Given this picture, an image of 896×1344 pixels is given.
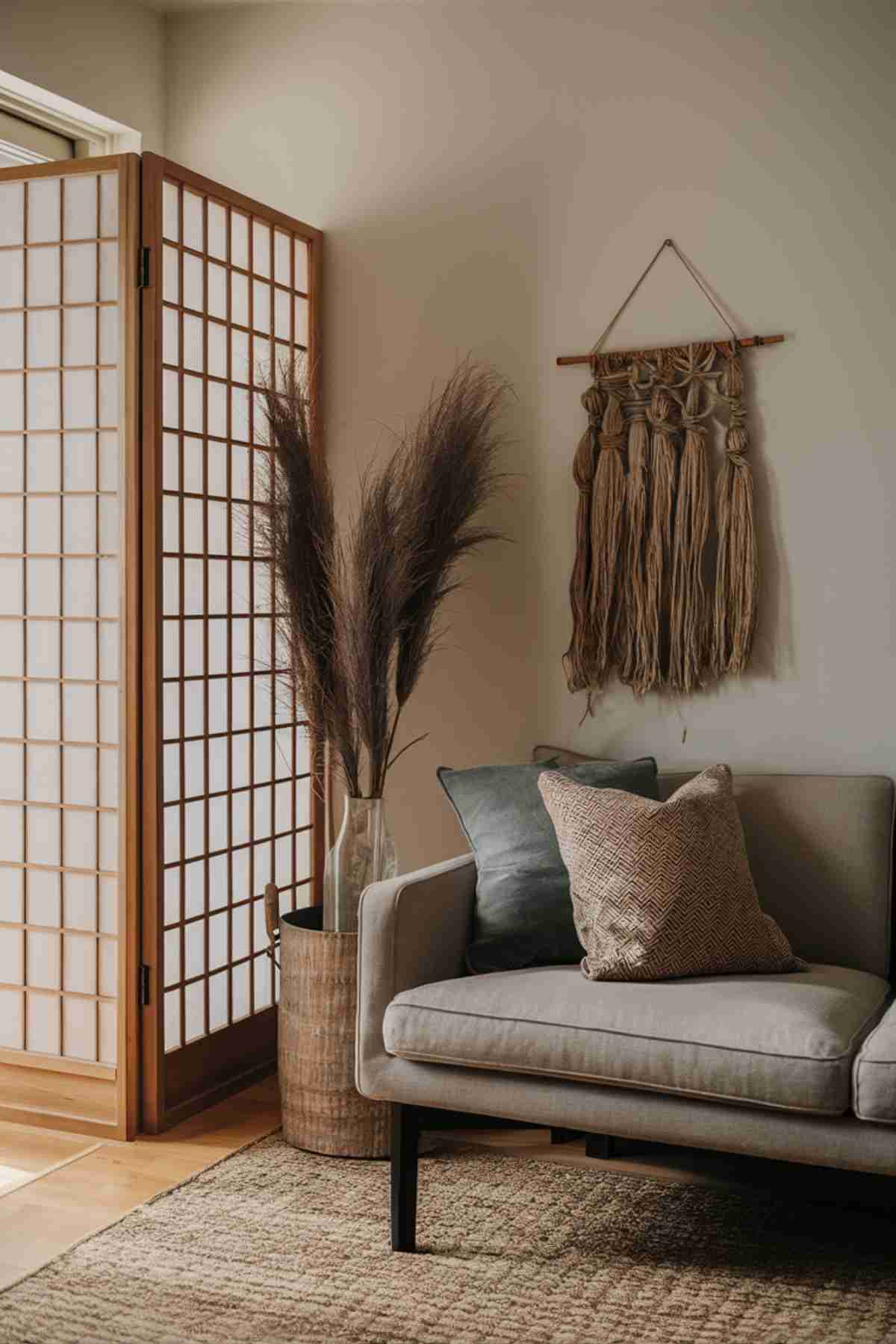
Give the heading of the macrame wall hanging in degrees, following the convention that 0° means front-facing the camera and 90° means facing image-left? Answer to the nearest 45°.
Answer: approximately 0°

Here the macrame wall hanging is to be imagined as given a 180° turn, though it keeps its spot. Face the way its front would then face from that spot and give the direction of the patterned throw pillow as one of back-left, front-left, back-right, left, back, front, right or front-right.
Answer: back

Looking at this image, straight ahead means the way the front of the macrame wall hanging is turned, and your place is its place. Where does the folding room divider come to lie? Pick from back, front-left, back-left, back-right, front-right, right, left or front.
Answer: right

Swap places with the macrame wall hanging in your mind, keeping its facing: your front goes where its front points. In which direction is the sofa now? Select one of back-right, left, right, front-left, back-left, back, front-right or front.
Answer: front

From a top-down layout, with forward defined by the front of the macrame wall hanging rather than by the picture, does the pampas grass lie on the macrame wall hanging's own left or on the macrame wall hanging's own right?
on the macrame wall hanging's own right
